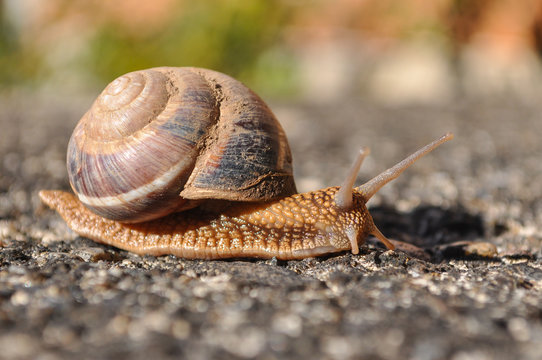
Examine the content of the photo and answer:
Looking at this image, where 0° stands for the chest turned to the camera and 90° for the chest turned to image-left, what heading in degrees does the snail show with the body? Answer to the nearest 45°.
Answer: approximately 270°
